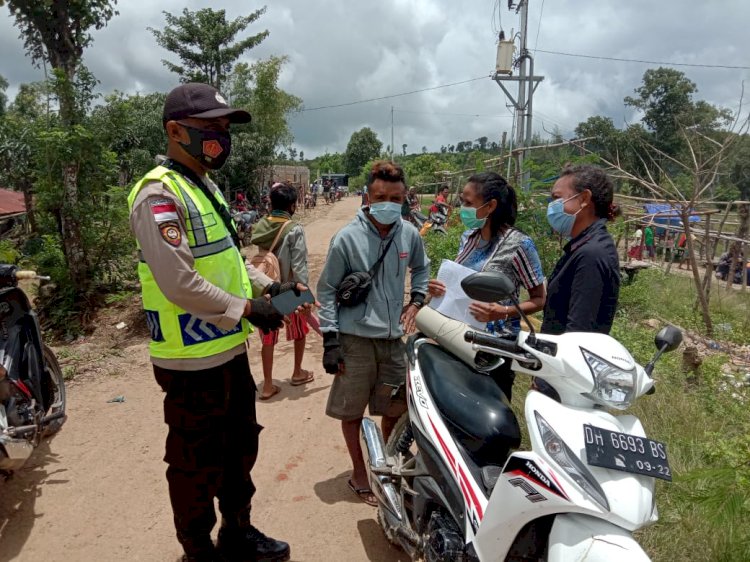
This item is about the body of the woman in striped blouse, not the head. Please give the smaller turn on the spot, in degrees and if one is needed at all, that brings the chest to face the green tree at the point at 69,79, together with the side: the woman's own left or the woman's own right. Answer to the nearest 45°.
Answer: approximately 90° to the woman's own right

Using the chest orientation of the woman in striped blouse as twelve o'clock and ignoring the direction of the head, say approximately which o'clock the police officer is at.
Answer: The police officer is roughly at 12 o'clock from the woman in striped blouse.

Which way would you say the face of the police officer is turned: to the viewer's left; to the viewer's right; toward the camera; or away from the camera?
to the viewer's right

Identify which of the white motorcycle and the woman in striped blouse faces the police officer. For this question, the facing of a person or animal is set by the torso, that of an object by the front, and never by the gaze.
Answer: the woman in striped blouse

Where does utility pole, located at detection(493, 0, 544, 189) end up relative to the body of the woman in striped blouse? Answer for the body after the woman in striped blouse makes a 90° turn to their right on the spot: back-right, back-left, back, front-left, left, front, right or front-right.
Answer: front-right

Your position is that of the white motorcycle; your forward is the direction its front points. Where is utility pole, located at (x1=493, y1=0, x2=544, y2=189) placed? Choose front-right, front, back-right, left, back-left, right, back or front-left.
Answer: back-left

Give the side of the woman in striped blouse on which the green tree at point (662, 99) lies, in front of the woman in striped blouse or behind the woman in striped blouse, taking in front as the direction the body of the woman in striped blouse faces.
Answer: behind

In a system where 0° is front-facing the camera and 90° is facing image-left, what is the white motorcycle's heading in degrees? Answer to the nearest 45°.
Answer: approximately 315°

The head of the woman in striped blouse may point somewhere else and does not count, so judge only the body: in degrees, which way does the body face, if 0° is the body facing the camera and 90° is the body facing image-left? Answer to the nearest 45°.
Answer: approximately 45°
